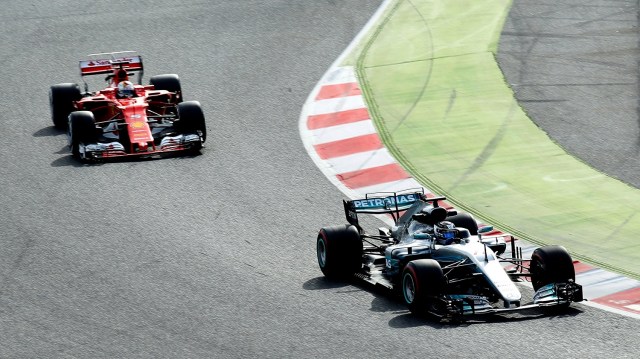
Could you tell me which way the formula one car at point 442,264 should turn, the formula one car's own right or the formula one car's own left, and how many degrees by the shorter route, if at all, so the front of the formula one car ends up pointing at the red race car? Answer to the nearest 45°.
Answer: approximately 180°

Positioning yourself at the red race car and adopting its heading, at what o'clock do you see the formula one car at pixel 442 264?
The formula one car is roughly at 11 o'clock from the red race car.

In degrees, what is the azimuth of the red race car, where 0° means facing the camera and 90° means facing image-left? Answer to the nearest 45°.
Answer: approximately 0°

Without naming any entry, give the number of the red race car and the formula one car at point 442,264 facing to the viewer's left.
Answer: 0
